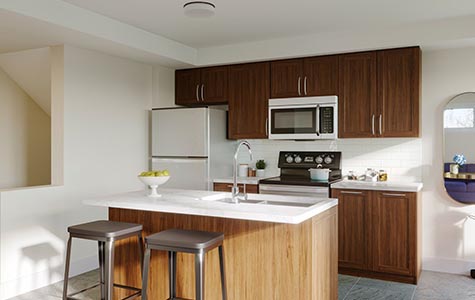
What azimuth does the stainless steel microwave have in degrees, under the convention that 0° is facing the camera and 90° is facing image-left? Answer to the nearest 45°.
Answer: approximately 0°

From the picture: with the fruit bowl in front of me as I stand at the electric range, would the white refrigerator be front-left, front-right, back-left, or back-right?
front-right

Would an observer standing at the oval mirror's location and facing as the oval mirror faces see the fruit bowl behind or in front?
in front

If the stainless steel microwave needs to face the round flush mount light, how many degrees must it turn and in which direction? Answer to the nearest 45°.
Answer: approximately 45° to its right

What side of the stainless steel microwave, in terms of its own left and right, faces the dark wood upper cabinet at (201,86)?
right

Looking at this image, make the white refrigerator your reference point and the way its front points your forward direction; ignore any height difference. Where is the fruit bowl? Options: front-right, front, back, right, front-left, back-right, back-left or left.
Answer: front-left

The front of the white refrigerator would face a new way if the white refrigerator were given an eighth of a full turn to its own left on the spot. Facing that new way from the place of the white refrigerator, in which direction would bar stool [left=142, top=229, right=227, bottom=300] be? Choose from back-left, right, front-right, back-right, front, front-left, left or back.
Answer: front

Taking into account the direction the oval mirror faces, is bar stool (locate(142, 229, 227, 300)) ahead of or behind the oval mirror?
ahead

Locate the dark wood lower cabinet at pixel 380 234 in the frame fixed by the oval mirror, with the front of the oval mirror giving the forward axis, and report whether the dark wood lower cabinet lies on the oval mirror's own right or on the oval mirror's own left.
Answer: on the oval mirror's own right

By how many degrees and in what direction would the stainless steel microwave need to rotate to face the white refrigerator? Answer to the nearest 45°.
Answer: approximately 90° to its right

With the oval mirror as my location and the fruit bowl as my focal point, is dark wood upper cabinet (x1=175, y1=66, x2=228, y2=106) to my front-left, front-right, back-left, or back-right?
front-right

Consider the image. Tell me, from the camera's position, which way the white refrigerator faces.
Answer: facing the viewer and to the left of the viewer

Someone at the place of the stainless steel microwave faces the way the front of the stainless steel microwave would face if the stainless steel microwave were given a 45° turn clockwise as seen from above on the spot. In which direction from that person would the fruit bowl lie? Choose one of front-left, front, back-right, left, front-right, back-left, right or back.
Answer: front
